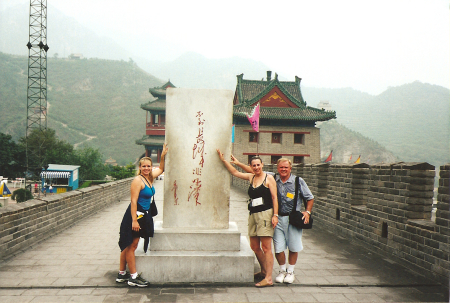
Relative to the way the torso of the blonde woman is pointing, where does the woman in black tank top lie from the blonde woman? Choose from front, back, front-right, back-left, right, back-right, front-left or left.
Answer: front-left

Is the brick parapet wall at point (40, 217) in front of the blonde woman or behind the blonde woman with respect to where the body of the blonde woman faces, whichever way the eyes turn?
behind

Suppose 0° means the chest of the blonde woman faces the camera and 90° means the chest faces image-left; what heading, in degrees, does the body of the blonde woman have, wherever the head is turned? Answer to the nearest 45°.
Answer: approximately 315°

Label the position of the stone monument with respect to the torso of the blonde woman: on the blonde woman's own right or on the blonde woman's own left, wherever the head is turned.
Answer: on the blonde woman's own left
